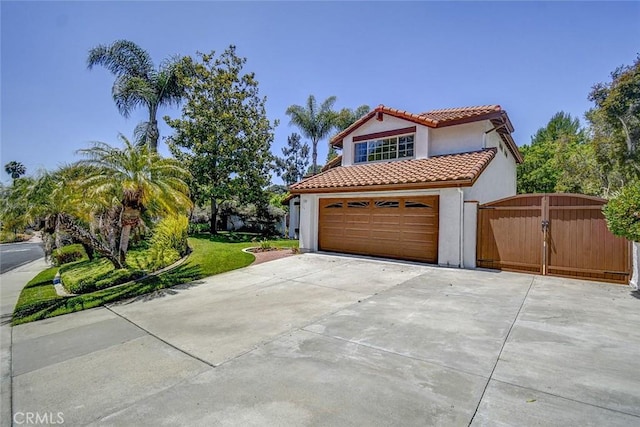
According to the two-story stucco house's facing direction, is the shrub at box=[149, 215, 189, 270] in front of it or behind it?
in front

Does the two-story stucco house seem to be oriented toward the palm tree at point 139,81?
no

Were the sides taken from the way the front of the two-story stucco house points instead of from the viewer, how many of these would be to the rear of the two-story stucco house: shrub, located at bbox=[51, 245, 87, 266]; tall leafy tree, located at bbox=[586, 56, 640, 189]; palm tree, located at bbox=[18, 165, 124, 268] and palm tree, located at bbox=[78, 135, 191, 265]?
1

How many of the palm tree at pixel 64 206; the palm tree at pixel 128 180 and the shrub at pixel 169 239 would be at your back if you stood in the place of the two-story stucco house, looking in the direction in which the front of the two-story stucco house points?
0

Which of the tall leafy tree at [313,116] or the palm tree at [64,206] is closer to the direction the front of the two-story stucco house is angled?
the palm tree

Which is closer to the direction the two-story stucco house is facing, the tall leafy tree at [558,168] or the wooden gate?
the wooden gate

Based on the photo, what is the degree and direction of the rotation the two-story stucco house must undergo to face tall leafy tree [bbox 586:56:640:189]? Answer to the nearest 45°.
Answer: approximately 180°

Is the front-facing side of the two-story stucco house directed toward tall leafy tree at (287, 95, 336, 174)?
no

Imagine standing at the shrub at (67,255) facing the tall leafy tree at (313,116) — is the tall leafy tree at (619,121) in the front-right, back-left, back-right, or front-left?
front-right

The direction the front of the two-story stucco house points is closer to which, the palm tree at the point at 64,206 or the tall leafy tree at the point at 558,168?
the palm tree

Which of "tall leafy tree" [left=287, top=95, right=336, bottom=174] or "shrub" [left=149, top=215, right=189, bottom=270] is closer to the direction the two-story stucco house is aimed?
the shrub

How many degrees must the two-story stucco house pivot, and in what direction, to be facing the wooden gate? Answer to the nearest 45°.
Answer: approximately 90° to its left

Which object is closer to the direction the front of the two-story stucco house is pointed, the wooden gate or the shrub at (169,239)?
the shrub

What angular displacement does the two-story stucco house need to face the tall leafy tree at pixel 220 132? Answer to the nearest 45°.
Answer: approximately 90° to its right

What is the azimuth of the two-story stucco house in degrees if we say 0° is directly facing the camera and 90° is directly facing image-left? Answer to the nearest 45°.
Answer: approximately 45°

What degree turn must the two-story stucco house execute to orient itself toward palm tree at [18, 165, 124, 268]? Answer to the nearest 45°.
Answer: approximately 45° to its right
